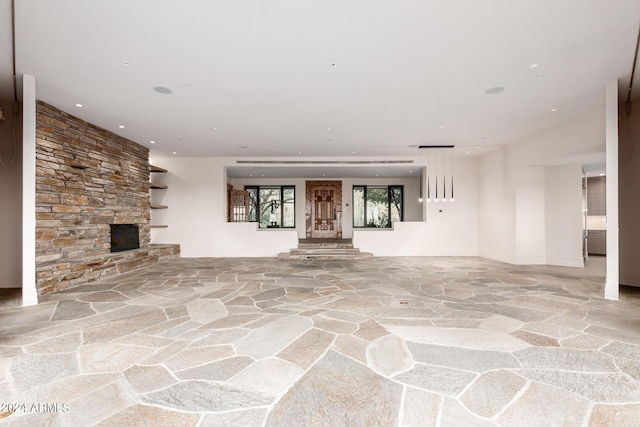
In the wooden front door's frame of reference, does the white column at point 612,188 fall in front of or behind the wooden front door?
in front

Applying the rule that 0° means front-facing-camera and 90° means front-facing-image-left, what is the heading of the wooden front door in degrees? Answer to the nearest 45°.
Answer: approximately 0°

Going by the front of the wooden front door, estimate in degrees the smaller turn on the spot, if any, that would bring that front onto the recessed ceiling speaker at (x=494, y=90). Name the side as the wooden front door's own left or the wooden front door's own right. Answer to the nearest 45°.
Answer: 0° — it already faces it

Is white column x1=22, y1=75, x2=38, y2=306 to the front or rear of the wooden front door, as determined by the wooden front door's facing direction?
to the front

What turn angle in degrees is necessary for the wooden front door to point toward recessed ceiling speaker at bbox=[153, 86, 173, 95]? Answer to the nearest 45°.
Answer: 0° — it already faces it

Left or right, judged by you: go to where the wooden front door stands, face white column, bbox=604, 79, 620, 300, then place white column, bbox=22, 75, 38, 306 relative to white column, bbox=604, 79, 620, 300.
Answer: right
